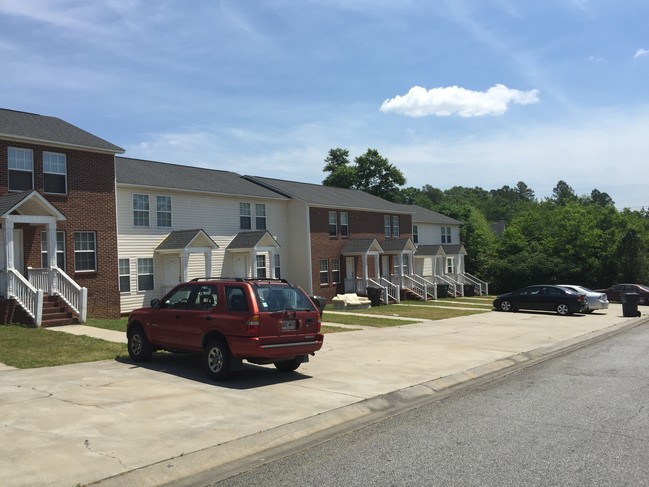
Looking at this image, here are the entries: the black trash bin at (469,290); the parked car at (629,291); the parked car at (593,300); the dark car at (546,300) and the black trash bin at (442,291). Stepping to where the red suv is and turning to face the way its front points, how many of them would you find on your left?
0

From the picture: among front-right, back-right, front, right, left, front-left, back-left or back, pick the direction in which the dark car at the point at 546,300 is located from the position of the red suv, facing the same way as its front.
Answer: right

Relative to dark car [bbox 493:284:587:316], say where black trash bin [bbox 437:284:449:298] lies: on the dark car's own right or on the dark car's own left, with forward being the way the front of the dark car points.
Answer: on the dark car's own right

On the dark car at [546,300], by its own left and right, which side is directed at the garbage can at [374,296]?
front

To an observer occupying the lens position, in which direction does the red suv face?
facing away from the viewer and to the left of the viewer

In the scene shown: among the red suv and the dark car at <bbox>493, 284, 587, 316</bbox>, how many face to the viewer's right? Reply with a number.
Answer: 0

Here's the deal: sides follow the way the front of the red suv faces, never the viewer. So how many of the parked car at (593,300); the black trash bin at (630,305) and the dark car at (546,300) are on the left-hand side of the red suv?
0

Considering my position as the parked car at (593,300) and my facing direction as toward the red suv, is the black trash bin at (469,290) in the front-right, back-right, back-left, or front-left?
back-right

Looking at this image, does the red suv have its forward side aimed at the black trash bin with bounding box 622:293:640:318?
no

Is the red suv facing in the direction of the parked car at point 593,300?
no

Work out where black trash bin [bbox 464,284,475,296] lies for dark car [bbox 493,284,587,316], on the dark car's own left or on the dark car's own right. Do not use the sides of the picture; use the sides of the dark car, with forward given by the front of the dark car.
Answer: on the dark car's own right

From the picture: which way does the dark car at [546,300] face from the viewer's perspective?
to the viewer's left

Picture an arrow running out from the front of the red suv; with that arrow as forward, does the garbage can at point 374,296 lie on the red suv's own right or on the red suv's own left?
on the red suv's own right
